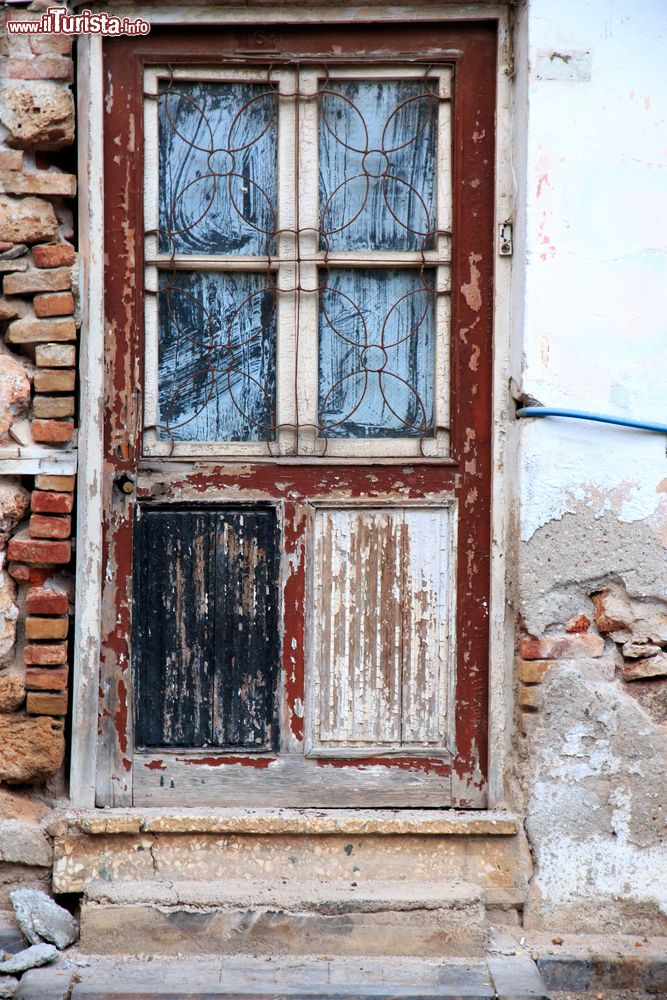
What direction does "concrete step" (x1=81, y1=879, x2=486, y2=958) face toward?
toward the camera

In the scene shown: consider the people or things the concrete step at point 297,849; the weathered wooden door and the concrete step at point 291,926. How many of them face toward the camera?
3

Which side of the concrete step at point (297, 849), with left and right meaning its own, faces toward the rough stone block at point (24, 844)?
right

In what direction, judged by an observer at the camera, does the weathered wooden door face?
facing the viewer
